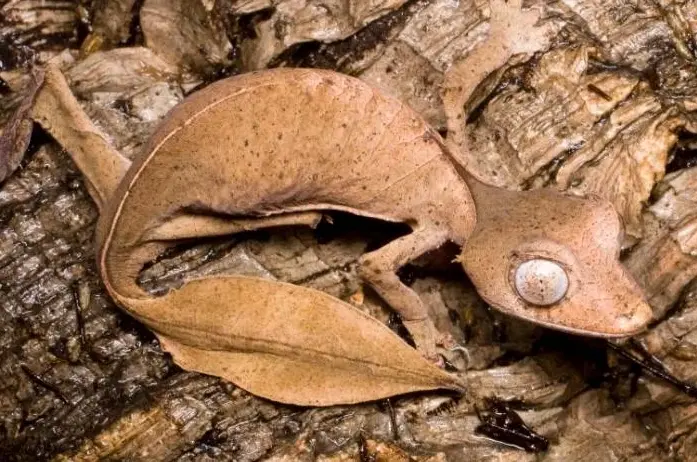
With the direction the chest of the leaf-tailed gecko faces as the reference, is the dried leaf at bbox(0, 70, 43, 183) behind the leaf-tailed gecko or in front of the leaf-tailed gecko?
behind

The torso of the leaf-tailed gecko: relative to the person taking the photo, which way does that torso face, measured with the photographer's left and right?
facing to the right of the viewer
